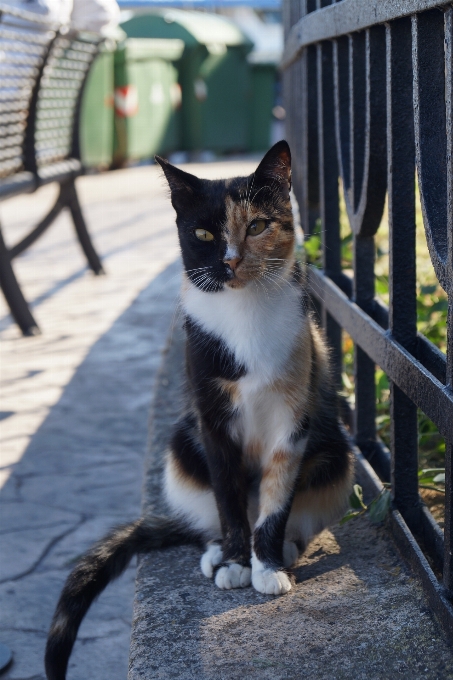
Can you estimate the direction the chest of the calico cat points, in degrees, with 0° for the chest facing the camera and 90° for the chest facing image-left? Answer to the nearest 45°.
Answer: approximately 0°

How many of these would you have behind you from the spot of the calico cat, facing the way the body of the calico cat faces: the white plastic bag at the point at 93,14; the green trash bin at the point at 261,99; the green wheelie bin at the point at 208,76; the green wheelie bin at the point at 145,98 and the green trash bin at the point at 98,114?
5

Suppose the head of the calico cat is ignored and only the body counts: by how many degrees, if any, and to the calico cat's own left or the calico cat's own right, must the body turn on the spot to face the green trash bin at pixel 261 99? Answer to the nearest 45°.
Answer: approximately 180°

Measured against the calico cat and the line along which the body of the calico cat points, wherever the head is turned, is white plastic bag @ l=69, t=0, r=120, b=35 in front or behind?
behind

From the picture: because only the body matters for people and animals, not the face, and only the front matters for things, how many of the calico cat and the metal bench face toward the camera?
1
